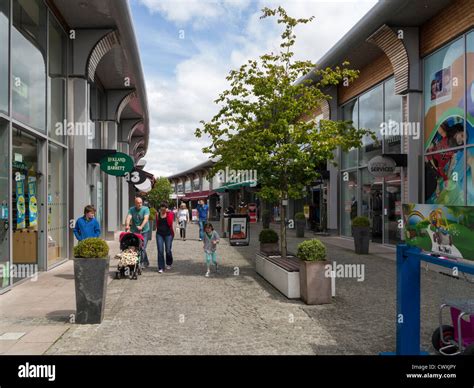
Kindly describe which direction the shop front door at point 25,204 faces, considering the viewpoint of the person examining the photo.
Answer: facing the viewer and to the right of the viewer

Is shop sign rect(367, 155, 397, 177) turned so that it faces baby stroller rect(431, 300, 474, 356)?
yes

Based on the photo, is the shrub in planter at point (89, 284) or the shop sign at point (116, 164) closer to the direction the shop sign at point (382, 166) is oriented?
the shrub in planter

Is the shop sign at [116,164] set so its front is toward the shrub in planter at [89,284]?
yes

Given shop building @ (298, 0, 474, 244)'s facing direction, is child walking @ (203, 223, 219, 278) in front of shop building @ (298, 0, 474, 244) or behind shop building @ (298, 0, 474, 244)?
in front

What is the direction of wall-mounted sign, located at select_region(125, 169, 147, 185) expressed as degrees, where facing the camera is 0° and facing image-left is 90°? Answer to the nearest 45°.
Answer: approximately 0°

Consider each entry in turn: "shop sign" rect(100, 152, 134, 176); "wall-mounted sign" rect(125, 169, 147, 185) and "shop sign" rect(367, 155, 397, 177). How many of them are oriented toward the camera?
3

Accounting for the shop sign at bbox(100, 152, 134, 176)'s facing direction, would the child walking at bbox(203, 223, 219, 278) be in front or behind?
in front

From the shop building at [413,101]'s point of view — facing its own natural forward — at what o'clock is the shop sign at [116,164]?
The shop sign is roughly at 1 o'clock from the shop building.

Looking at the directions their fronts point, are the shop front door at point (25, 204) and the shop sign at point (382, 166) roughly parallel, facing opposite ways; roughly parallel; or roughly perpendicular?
roughly perpendicular
